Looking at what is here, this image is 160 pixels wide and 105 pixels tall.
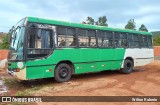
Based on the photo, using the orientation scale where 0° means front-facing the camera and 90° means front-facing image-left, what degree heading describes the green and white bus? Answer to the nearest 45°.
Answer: approximately 45°
